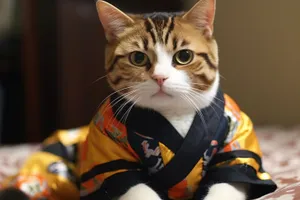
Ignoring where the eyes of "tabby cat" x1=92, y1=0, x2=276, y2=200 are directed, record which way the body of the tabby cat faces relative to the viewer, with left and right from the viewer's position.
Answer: facing the viewer
